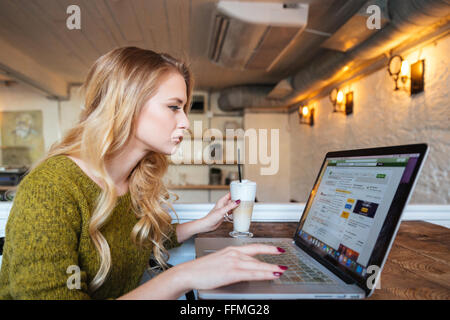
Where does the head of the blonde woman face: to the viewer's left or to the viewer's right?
to the viewer's right

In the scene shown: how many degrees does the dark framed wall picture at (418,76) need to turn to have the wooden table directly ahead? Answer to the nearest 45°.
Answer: approximately 45° to its left

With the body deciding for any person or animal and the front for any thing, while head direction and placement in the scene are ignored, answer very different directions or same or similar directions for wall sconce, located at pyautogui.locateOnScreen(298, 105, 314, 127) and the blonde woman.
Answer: very different directions

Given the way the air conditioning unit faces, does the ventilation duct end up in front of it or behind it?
behind

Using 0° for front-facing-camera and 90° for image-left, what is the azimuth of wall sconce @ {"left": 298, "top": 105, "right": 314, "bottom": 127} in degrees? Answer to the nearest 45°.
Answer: approximately 45°

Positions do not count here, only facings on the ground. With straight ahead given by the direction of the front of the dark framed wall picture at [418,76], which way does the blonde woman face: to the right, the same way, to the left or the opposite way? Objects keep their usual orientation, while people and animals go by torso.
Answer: the opposite way

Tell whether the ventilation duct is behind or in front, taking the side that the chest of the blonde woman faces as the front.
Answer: in front

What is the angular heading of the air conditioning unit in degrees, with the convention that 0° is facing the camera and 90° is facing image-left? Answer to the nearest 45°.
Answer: approximately 90°

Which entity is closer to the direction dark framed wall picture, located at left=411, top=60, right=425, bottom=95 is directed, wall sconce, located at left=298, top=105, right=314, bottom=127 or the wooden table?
the wooden table

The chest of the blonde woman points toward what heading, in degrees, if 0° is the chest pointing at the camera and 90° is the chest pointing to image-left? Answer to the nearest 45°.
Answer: approximately 270°

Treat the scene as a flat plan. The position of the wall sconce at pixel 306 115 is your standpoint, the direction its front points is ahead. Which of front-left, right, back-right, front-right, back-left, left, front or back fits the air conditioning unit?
front-left
